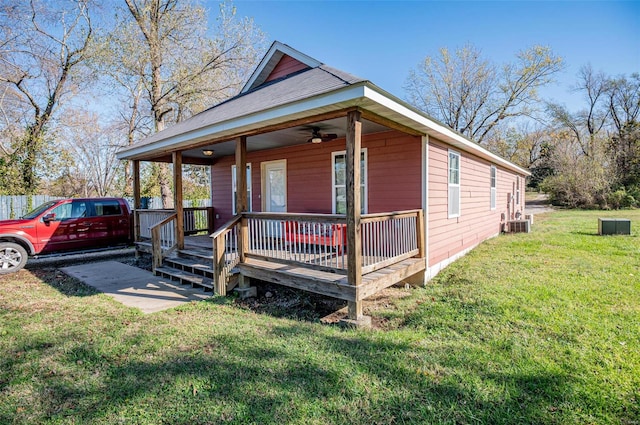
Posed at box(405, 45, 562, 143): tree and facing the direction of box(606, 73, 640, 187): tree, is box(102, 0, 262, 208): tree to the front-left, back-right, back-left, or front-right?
back-right

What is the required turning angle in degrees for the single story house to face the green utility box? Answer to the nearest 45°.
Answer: approximately 180°

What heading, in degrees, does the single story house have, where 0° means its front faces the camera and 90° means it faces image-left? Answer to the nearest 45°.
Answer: approximately 45°

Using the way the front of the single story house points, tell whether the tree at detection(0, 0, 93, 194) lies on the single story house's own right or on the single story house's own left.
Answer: on the single story house's own right

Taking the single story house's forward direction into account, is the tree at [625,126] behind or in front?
behind

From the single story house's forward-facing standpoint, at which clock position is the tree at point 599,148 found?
The tree is roughly at 6 o'clock from the single story house.

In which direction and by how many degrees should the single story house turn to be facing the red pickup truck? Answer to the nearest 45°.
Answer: approximately 45° to its right

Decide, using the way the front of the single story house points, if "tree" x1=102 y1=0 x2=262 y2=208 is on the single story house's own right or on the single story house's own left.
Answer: on the single story house's own right

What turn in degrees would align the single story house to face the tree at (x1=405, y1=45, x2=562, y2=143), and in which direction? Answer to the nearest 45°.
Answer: approximately 180°
